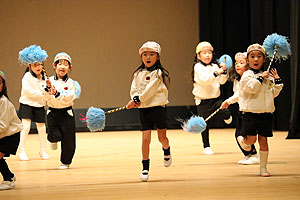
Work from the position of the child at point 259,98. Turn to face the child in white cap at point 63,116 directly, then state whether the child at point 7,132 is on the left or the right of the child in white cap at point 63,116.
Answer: left

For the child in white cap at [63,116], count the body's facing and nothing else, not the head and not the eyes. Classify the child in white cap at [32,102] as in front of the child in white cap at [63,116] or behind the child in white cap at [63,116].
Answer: behind

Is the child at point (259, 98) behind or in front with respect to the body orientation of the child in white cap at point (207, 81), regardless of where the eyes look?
in front

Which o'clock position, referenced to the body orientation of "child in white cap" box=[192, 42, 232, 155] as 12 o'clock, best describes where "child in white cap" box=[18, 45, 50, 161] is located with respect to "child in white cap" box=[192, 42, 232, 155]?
"child in white cap" box=[18, 45, 50, 161] is roughly at 4 o'clock from "child in white cap" box=[192, 42, 232, 155].

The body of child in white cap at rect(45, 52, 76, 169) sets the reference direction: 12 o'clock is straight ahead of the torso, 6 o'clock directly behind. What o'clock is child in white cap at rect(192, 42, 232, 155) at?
child in white cap at rect(192, 42, 232, 155) is roughly at 8 o'clock from child in white cap at rect(45, 52, 76, 169).

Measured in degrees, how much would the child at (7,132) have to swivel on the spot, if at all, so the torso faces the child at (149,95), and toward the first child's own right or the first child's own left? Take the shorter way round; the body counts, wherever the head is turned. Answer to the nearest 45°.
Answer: approximately 135° to the first child's own left

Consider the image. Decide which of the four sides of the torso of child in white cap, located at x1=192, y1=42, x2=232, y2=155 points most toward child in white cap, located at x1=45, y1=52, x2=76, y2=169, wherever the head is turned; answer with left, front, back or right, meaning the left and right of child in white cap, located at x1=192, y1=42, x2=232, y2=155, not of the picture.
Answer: right

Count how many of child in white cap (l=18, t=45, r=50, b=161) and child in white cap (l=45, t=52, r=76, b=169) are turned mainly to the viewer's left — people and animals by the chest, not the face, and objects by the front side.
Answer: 0

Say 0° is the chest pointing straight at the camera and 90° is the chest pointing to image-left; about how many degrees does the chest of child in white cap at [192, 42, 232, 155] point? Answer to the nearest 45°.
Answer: approximately 315°

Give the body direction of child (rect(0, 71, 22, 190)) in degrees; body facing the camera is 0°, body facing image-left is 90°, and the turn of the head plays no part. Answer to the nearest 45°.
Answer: approximately 45°

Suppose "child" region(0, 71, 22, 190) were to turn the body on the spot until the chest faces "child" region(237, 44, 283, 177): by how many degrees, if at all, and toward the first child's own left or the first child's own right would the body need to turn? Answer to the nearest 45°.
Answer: approximately 135° to the first child's own left

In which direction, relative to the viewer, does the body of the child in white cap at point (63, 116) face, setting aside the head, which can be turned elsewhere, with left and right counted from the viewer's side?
facing the viewer

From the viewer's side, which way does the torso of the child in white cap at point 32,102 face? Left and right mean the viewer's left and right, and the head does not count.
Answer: facing the viewer and to the right of the viewer
